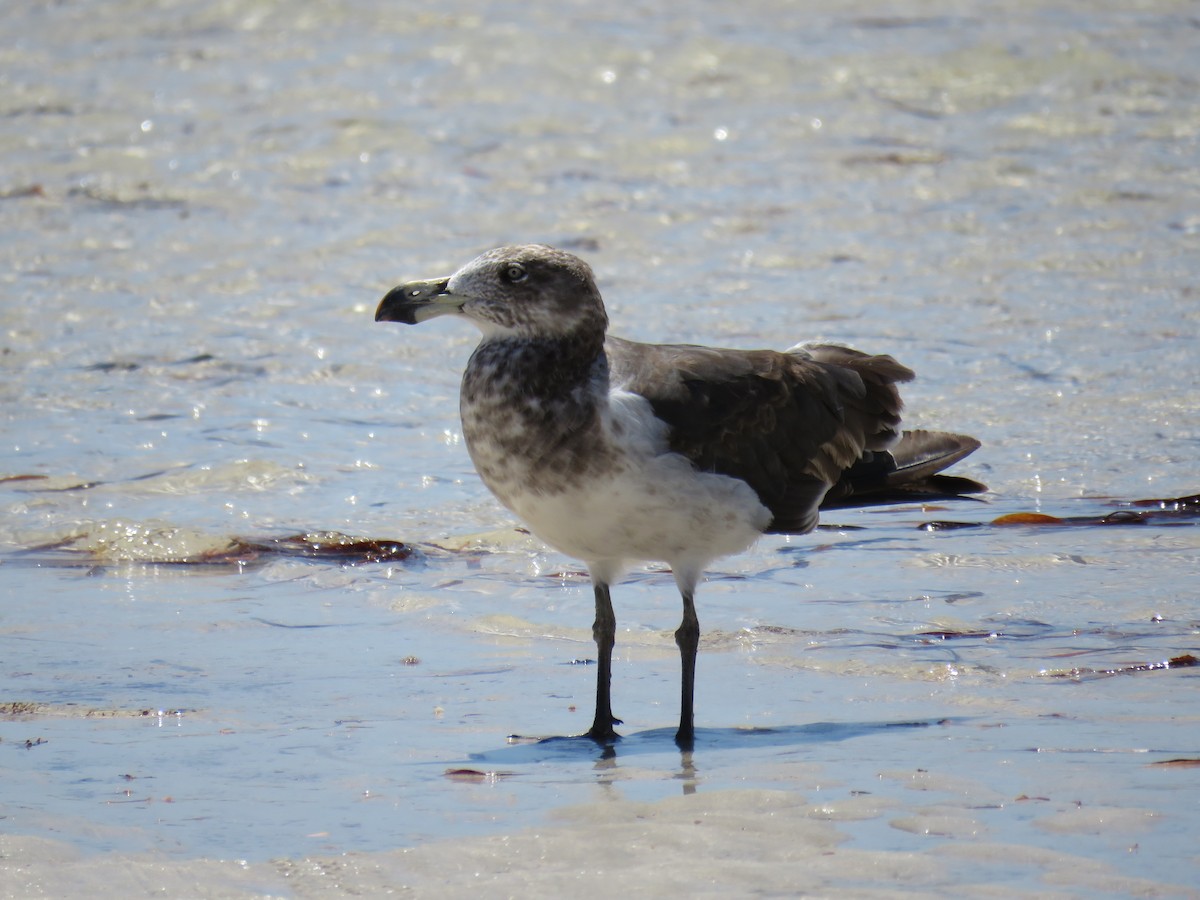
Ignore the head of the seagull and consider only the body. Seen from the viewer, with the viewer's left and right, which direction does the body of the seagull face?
facing the viewer and to the left of the viewer
